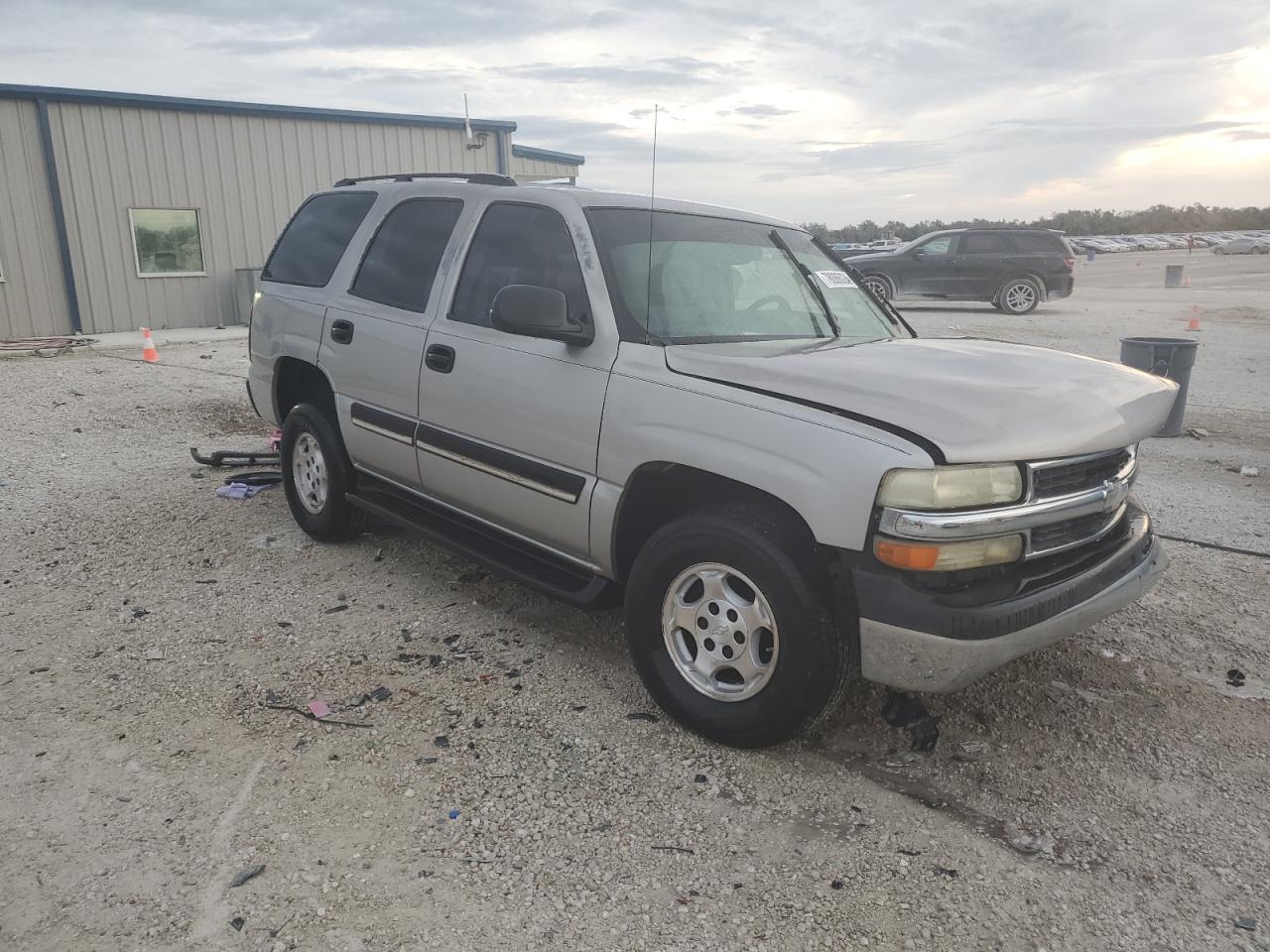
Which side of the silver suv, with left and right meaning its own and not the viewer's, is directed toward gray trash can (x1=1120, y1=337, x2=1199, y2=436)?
left

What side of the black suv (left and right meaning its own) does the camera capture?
left

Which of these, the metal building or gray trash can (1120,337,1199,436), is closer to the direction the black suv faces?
the metal building

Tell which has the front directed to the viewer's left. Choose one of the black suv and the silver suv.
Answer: the black suv

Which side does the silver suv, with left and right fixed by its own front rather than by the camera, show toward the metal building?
back

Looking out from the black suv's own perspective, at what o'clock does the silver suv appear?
The silver suv is roughly at 9 o'clock from the black suv.

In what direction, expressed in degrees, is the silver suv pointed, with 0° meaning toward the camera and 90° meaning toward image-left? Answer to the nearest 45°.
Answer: approximately 315°

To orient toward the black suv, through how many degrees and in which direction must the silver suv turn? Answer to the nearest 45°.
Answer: approximately 135° to its left

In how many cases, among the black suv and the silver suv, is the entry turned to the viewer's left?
1

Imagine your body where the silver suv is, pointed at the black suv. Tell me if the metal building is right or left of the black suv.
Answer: left

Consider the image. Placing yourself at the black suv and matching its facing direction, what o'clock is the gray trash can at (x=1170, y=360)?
The gray trash can is roughly at 9 o'clock from the black suv.
